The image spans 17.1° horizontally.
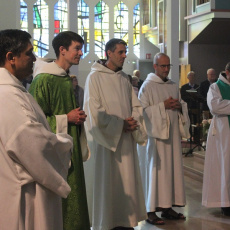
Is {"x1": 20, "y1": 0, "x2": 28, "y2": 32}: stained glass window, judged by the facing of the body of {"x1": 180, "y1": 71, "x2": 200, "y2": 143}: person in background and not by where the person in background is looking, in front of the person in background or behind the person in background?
behind

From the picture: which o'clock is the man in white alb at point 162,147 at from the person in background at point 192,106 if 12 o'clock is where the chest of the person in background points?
The man in white alb is roughly at 12 o'clock from the person in background.

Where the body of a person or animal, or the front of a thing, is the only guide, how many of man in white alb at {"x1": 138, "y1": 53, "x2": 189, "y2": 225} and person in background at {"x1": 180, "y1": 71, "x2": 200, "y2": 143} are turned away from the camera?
0

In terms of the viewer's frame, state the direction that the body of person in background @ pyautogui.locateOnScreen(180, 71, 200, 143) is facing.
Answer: toward the camera

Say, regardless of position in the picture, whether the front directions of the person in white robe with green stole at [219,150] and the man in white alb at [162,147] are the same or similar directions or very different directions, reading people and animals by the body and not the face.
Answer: same or similar directions
